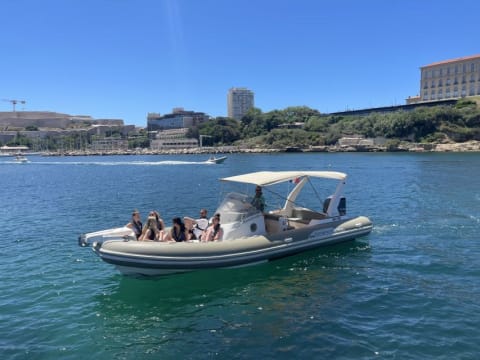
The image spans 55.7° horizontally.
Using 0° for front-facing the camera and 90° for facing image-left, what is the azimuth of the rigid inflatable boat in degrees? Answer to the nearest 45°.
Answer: approximately 45°

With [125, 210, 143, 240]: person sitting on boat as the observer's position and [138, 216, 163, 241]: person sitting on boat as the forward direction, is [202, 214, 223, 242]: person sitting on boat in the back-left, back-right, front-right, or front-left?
front-left

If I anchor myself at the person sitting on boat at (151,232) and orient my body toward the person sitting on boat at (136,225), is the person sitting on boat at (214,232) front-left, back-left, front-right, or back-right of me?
back-right
